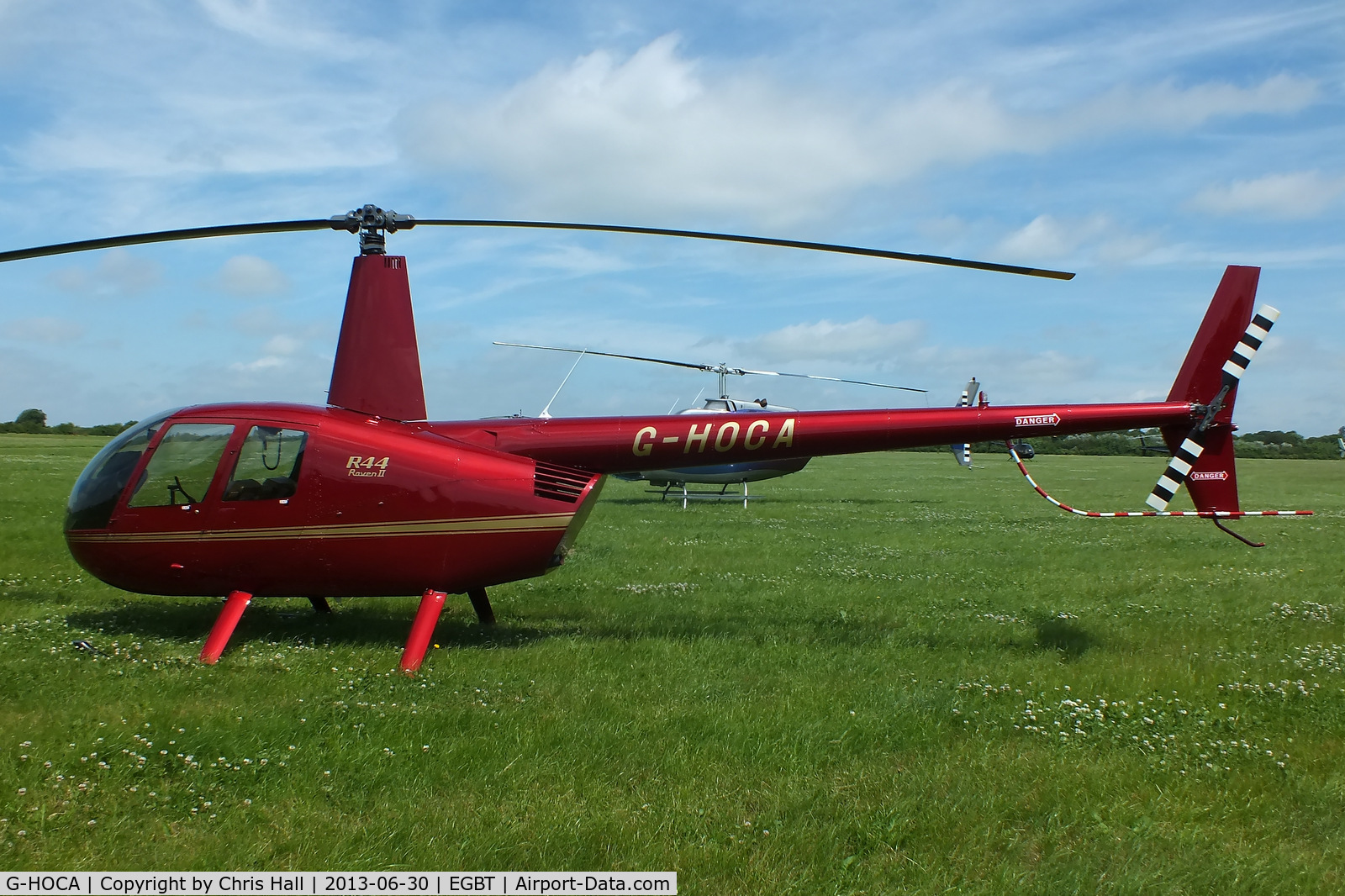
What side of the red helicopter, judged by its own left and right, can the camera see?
left
